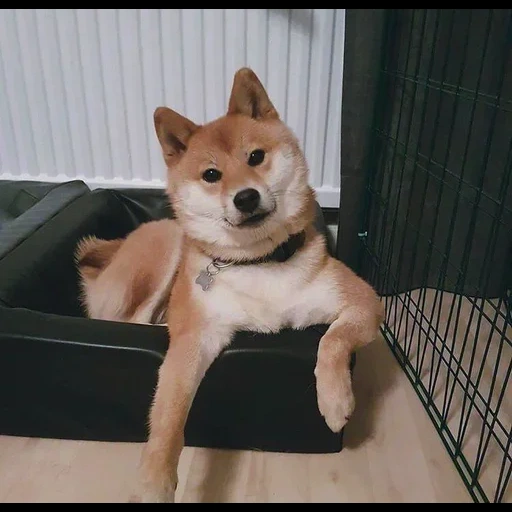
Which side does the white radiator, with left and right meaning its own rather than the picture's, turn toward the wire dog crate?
left

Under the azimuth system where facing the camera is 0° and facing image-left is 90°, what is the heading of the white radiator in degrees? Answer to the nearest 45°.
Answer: approximately 0°
